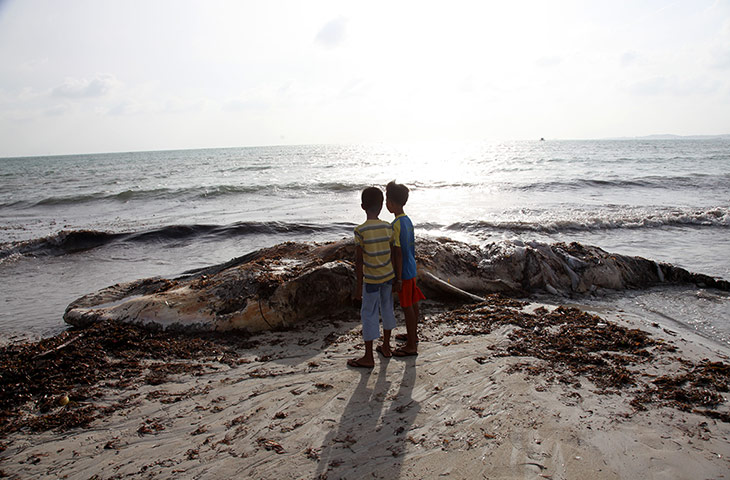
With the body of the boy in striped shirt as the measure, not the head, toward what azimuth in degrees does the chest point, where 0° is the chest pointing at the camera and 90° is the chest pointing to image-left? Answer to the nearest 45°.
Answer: approximately 135°

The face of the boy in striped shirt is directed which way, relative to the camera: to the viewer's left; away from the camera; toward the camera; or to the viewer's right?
away from the camera
